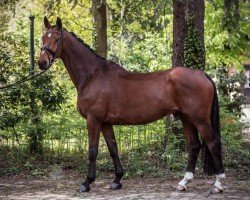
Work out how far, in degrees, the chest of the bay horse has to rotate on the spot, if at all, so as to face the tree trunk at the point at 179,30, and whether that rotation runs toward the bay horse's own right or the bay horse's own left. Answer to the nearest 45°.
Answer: approximately 135° to the bay horse's own right

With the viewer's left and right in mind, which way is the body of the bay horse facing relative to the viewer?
facing to the left of the viewer

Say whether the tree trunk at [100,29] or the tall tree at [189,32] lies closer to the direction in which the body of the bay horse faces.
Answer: the tree trunk

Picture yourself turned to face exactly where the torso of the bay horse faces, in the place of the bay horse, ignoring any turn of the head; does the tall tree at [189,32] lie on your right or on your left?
on your right

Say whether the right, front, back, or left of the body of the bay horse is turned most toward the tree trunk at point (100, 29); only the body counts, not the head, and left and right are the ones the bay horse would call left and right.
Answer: right
